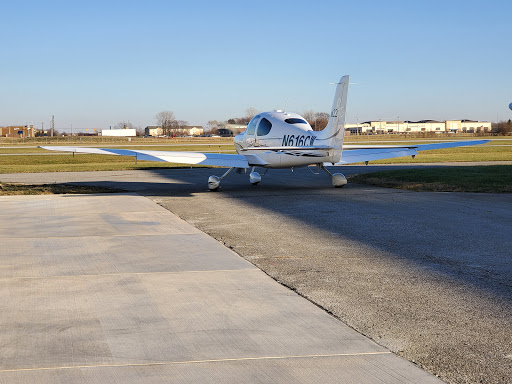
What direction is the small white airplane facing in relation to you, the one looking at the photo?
facing away from the viewer and to the left of the viewer
